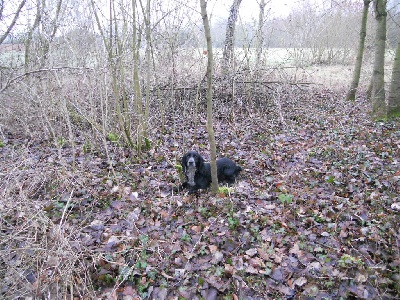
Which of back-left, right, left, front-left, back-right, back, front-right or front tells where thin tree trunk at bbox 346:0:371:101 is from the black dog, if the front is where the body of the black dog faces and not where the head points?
back

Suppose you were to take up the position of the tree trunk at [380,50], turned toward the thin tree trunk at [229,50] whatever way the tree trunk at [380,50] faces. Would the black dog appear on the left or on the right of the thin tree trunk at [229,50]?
left

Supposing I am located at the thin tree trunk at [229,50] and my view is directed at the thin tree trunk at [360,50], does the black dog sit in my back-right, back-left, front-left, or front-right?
front-right

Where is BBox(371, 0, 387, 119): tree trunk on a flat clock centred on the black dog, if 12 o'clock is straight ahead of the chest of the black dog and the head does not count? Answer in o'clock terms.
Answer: The tree trunk is roughly at 6 o'clock from the black dog.

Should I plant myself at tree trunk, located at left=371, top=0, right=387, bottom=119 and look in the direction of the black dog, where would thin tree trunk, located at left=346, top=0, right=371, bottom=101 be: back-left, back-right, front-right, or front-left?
back-right

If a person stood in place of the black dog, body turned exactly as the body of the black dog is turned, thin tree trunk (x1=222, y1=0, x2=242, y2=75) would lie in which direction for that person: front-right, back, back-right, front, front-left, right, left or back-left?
back-right

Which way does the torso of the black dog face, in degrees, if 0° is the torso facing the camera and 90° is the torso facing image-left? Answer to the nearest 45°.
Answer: approximately 45°

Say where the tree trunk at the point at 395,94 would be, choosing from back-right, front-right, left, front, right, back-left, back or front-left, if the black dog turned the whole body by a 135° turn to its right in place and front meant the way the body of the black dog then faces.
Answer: front-right

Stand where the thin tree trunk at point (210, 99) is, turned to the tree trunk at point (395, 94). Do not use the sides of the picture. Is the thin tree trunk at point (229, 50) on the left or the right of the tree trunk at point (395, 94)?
left
